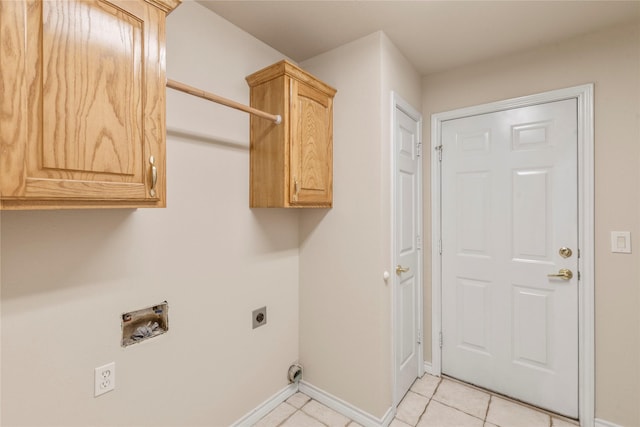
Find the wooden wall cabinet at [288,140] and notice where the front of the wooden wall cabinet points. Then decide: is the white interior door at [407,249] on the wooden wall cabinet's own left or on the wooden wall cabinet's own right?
on the wooden wall cabinet's own left

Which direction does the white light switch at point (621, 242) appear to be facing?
toward the camera

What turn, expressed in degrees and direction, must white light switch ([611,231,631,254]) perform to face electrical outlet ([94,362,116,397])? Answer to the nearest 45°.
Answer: approximately 45° to its right

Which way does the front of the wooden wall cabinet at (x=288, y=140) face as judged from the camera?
facing the viewer and to the right of the viewer

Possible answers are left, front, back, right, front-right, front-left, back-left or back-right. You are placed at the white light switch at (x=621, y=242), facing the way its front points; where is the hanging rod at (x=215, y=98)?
front-right

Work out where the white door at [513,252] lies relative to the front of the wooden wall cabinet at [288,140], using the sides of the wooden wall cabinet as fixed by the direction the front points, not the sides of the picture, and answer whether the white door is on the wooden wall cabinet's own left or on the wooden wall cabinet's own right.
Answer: on the wooden wall cabinet's own left

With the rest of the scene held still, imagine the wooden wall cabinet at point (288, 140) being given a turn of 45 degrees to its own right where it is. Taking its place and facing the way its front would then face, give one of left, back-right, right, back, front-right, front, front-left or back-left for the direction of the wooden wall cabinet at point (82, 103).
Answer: front-right
